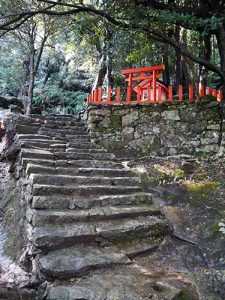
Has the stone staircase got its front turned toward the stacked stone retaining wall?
no

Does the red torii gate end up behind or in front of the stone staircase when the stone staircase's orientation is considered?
behind

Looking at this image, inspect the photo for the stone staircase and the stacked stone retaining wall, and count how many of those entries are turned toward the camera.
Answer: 2

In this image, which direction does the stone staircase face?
toward the camera

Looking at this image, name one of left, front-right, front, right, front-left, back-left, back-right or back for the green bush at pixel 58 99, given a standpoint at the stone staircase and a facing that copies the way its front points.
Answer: back

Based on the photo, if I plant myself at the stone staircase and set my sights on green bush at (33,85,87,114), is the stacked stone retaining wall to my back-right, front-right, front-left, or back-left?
front-right

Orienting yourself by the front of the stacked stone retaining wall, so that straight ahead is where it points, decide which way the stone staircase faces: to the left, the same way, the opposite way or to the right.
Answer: the same way

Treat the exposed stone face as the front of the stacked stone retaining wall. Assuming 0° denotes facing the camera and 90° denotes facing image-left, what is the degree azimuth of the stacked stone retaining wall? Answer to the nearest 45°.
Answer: approximately 0°

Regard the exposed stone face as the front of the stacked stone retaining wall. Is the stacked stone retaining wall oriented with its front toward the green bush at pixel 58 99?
no
